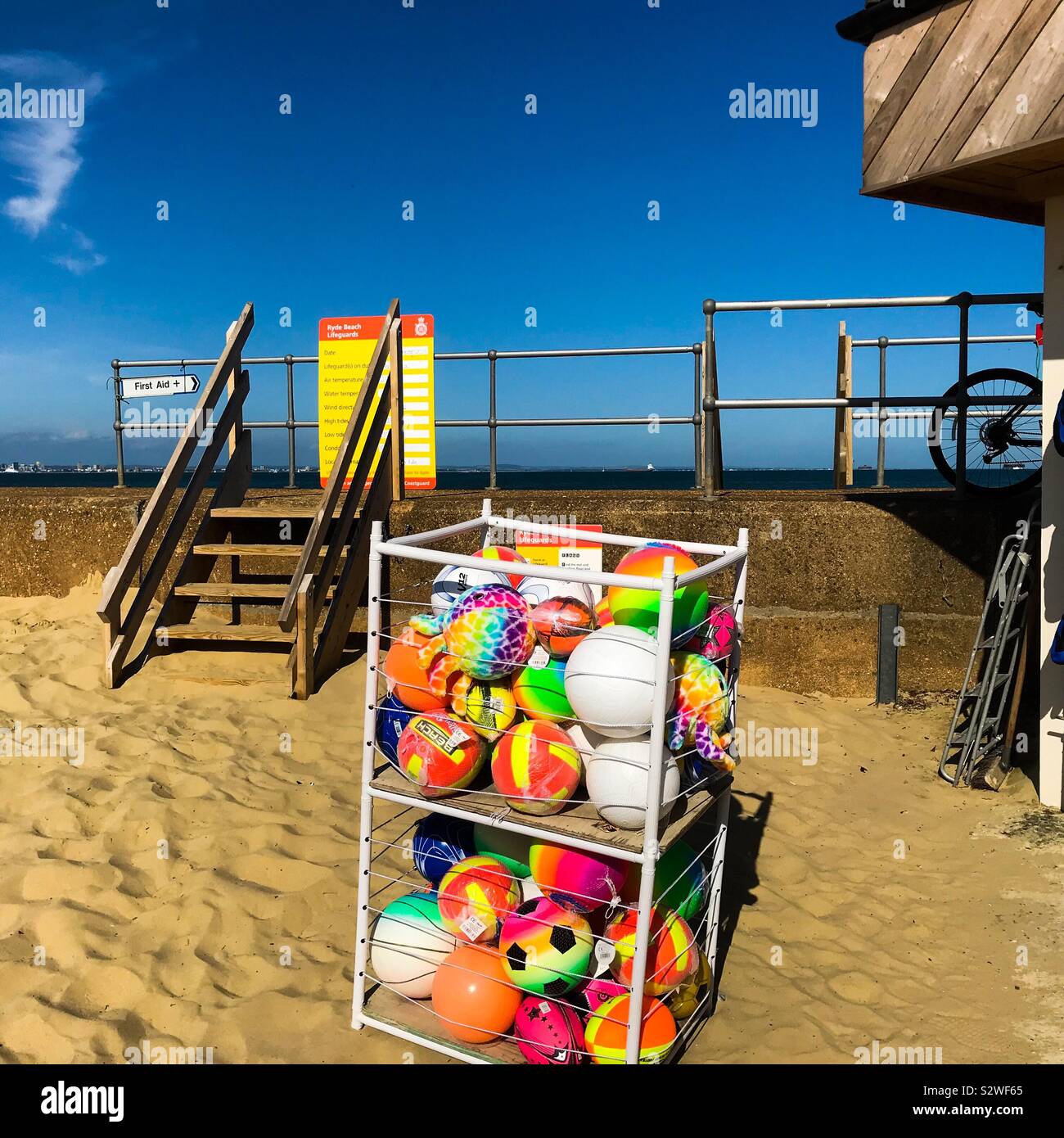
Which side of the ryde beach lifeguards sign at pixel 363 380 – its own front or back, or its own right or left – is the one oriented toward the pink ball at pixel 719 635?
front

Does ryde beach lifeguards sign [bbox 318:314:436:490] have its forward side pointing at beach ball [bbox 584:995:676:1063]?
yes

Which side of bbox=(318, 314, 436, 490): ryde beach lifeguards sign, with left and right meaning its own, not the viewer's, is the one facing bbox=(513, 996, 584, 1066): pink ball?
front

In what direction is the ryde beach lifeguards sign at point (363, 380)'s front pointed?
toward the camera

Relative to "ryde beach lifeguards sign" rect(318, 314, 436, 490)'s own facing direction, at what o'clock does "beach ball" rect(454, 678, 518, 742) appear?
The beach ball is roughly at 12 o'clock from the ryde beach lifeguards sign.

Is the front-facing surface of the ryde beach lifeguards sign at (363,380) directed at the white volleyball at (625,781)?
yes

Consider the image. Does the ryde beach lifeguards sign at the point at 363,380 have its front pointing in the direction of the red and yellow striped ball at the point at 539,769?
yes

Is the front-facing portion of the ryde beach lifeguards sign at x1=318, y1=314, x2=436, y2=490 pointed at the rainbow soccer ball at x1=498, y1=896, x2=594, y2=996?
yes

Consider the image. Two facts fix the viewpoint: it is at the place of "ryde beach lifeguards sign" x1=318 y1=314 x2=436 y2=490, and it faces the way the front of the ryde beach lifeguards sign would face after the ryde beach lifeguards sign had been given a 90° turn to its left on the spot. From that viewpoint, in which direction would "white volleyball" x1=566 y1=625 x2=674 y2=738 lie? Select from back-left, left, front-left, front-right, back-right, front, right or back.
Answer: right

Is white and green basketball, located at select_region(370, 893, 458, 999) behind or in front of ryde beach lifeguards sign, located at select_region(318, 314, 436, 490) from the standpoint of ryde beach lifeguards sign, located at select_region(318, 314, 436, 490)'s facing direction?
in front

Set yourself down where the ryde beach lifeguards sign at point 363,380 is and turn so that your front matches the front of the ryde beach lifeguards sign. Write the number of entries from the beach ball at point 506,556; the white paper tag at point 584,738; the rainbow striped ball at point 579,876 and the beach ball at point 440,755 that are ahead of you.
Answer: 4
